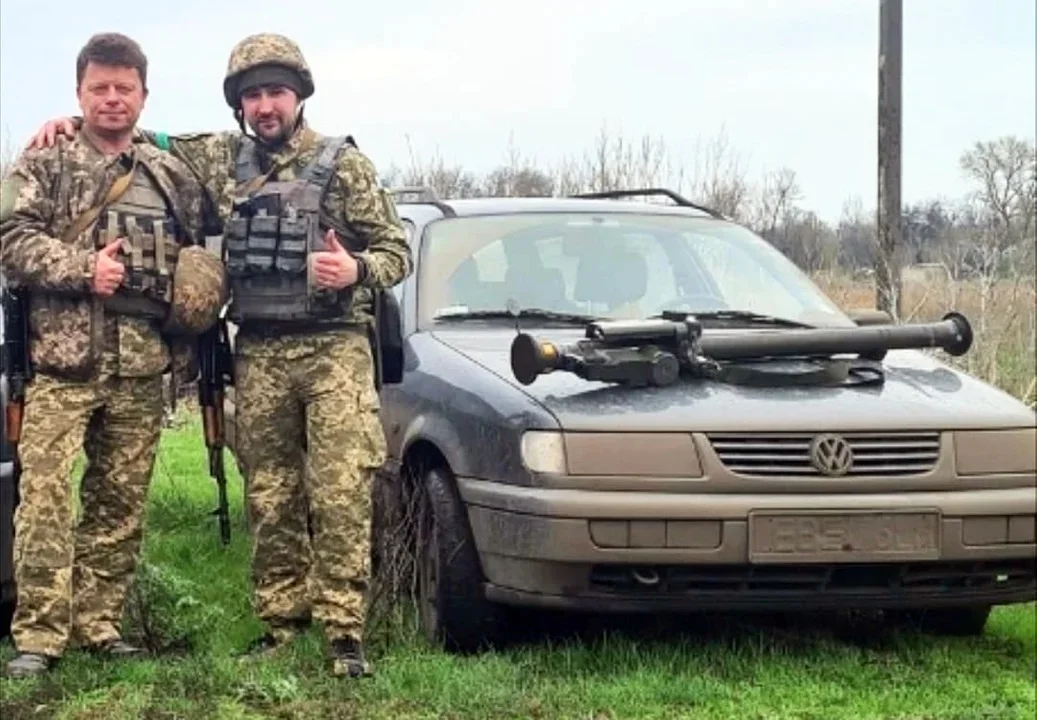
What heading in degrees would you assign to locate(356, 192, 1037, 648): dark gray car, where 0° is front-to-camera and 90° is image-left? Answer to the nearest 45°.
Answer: approximately 315°

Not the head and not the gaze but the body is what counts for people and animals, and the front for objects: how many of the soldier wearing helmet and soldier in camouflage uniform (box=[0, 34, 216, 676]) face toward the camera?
2

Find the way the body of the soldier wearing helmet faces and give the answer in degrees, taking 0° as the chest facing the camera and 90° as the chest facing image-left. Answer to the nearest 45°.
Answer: approximately 0°

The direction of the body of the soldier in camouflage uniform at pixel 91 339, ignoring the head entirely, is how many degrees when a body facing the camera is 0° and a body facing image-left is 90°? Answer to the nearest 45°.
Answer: approximately 0°

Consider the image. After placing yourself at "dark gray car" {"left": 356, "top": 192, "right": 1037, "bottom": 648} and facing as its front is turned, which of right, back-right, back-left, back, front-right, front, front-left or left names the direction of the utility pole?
back-left

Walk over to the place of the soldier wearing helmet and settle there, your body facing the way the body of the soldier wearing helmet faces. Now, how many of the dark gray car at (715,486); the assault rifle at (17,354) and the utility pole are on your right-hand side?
1

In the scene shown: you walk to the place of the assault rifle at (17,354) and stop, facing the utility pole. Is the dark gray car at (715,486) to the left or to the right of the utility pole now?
right

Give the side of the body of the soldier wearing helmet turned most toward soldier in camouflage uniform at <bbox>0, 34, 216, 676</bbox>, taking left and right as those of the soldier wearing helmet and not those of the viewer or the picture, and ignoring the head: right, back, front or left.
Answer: right

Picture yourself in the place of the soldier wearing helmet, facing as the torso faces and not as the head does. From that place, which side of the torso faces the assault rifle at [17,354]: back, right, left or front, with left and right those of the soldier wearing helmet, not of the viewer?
right
